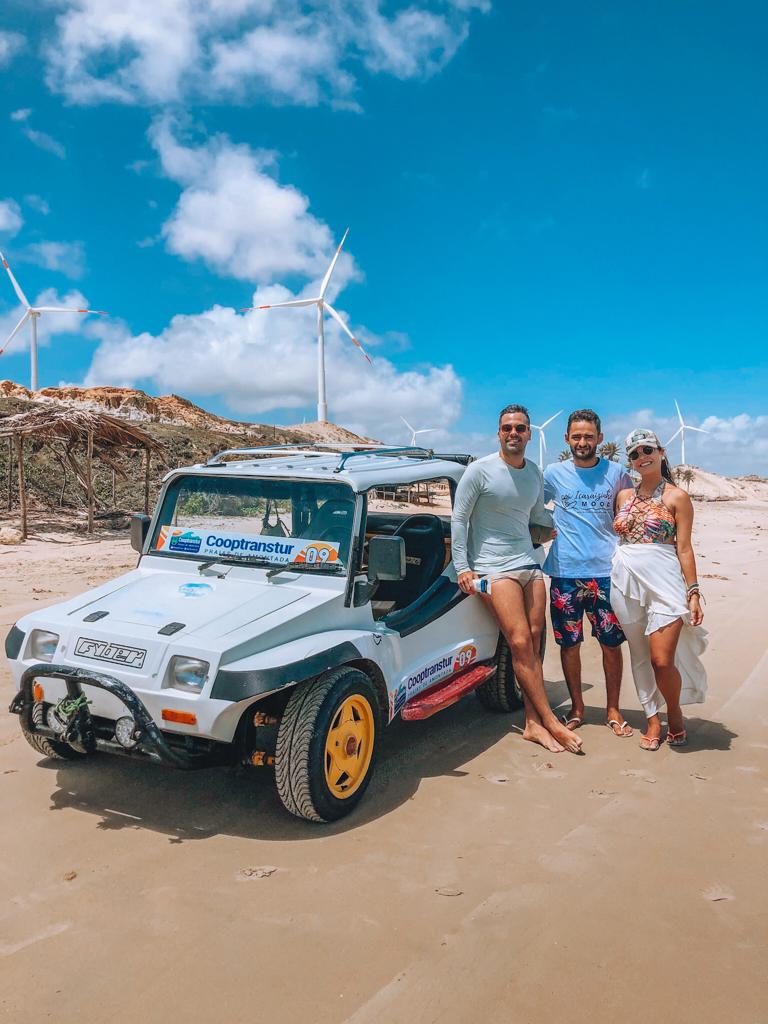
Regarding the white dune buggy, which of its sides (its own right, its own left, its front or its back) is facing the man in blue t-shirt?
back

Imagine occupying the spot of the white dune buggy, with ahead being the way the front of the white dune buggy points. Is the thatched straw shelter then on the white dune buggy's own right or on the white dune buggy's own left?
on the white dune buggy's own right

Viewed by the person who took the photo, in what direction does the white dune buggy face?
facing the viewer and to the left of the viewer

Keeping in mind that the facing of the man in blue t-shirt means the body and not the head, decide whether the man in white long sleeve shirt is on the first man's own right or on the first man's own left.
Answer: on the first man's own right

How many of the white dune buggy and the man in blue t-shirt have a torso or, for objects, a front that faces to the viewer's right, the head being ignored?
0

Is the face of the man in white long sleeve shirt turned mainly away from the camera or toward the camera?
toward the camera

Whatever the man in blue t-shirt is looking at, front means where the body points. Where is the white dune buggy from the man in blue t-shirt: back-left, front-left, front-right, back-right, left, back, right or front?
front-right

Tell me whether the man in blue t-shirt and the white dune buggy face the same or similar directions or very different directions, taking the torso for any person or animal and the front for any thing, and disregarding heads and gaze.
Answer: same or similar directions

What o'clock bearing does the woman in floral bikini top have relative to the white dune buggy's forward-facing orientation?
The woman in floral bikini top is roughly at 7 o'clock from the white dune buggy.

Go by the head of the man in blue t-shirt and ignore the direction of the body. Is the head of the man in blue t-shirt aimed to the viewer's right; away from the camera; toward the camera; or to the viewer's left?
toward the camera

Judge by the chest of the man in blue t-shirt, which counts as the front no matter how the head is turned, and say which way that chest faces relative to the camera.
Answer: toward the camera
